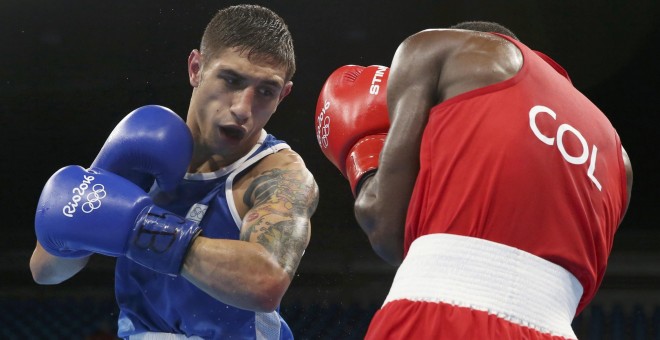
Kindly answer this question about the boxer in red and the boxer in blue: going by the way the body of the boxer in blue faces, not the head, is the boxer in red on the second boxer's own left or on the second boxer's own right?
on the second boxer's own left

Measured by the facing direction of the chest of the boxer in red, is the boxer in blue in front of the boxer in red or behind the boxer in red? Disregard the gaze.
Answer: in front

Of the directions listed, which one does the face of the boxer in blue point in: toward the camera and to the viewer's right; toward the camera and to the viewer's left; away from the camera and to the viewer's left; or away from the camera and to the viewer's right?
toward the camera and to the viewer's right

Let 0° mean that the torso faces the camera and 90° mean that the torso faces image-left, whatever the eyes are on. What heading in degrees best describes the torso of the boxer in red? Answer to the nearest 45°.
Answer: approximately 135°
